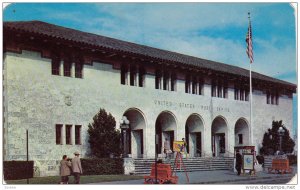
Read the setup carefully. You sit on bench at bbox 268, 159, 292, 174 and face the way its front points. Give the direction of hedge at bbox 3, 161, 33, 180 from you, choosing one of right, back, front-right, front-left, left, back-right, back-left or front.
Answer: front-right

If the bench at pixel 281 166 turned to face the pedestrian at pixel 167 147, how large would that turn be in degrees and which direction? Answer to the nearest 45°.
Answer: approximately 135° to its right

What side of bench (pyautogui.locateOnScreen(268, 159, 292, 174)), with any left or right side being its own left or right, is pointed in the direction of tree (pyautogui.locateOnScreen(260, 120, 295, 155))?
back

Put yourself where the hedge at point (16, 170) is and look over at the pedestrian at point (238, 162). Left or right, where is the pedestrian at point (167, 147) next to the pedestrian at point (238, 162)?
left

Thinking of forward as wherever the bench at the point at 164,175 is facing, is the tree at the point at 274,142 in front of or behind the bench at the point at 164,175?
behind

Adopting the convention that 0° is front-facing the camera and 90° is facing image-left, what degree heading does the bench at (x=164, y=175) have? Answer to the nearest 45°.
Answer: approximately 0°

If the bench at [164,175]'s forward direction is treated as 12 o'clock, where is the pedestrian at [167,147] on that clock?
The pedestrian is roughly at 6 o'clock from the bench.
